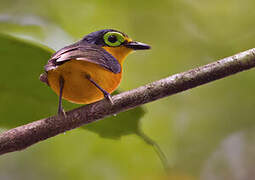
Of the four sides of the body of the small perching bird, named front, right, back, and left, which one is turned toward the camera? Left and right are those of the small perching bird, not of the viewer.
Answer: right
